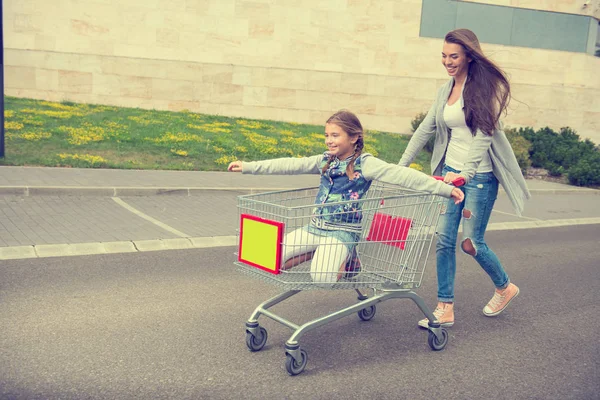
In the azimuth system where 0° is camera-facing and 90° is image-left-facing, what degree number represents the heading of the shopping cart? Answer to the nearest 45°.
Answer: approximately 45°

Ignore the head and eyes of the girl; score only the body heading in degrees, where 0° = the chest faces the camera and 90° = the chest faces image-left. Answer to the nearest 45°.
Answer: approximately 45°

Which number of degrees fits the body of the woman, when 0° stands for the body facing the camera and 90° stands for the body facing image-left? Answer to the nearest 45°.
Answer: approximately 45°

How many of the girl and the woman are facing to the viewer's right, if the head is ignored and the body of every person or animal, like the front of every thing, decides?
0

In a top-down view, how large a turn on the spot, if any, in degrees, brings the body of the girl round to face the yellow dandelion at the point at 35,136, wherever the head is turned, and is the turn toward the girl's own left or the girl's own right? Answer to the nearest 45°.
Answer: approximately 90° to the girl's own right

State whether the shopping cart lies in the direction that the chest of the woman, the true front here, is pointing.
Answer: yes

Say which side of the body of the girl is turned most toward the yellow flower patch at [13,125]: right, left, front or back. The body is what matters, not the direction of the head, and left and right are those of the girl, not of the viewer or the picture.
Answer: right

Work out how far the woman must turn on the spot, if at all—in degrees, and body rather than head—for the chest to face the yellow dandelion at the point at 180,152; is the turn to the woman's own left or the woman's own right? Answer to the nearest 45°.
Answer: approximately 90° to the woman's own right

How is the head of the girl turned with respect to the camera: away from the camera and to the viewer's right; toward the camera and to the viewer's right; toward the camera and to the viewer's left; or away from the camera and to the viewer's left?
toward the camera and to the viewer's left

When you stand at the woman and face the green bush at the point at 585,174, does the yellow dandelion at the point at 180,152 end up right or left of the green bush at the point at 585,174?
left

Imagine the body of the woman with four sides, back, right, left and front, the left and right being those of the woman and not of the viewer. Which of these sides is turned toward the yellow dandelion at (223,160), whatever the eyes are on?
right

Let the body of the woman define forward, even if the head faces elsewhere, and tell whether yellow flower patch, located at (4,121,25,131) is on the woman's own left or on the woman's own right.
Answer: on the woman's own right
